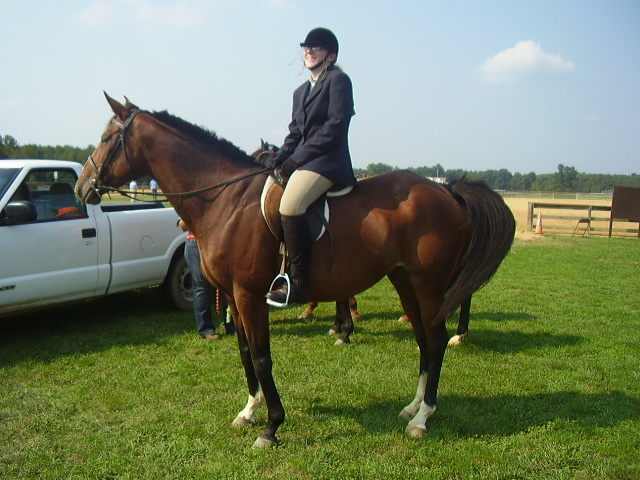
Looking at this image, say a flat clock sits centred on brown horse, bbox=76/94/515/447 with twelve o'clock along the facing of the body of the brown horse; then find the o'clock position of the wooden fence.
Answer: The wooden fence is roughly at 4 o'clock from the brown horse.

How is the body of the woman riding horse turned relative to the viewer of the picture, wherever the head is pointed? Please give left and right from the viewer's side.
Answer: facing the viewer and to the left of the viewer

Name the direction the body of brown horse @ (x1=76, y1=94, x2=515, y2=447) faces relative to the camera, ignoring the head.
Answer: to the viewer's left

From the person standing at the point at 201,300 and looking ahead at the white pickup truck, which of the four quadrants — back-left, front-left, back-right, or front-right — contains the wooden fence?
back-right

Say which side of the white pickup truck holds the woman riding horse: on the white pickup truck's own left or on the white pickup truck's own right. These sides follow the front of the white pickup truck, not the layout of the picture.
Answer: on the white pickup truck's own left

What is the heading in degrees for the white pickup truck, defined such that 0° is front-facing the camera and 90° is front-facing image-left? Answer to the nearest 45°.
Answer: approximately 45°
